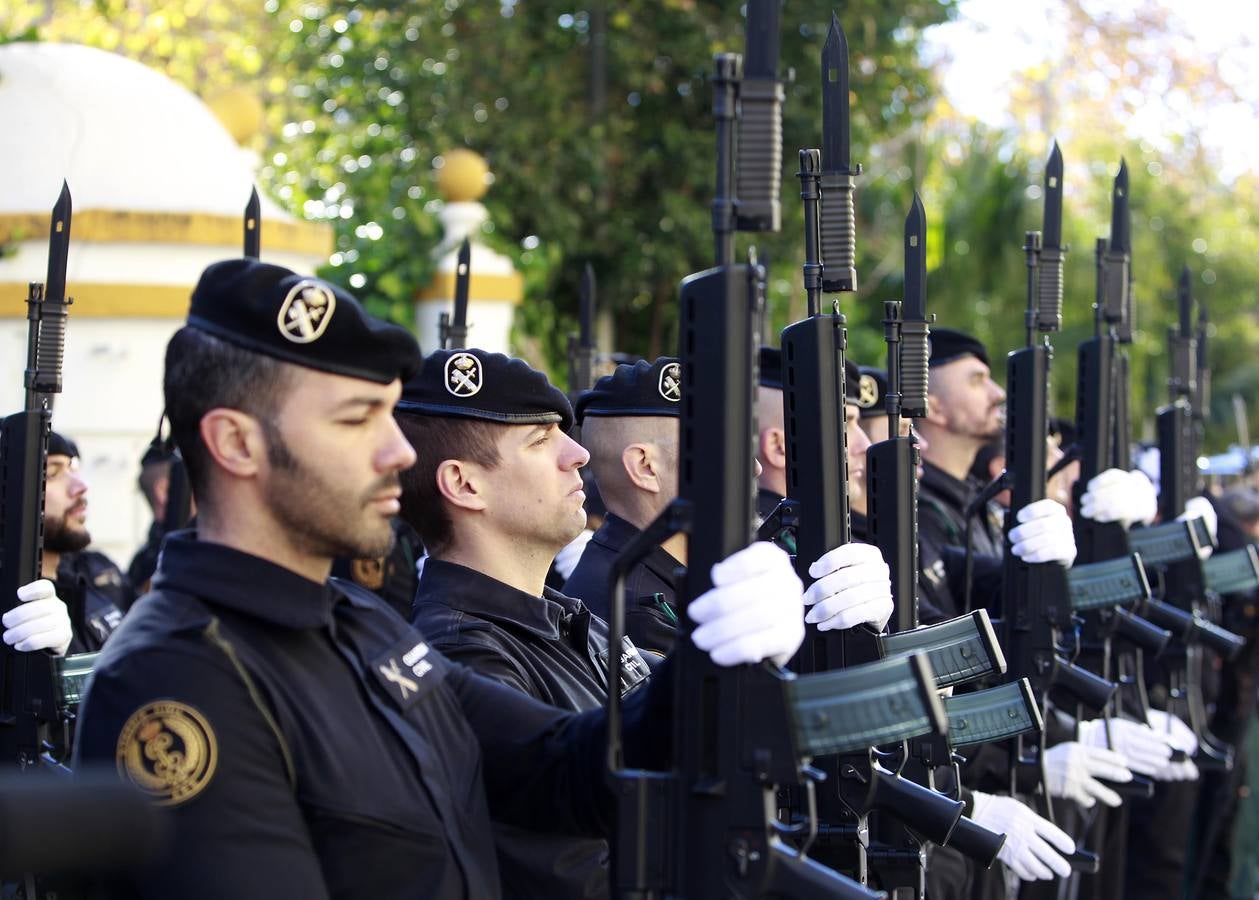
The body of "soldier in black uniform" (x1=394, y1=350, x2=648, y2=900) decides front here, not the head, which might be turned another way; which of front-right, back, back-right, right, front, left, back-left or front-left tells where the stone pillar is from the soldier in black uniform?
left

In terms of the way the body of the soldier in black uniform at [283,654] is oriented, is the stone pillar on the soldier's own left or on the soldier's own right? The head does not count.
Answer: on the soldier's own left

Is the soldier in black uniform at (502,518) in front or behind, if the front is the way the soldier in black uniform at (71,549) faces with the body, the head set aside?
in front

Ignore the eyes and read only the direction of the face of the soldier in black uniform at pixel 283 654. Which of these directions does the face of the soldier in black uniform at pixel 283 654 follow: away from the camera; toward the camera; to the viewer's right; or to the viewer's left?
to the viewer's right

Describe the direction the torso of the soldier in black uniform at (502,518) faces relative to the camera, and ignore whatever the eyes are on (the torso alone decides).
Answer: to the viewer's right

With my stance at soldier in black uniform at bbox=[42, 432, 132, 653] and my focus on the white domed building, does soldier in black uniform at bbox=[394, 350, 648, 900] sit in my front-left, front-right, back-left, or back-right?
back-right

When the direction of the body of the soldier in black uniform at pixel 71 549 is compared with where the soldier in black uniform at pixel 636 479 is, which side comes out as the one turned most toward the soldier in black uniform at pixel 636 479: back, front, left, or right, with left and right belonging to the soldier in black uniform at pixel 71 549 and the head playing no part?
front

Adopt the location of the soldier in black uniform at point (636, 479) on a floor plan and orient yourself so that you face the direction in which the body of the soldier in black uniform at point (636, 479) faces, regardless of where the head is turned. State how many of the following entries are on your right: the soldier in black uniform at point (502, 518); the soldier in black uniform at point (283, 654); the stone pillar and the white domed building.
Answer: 2

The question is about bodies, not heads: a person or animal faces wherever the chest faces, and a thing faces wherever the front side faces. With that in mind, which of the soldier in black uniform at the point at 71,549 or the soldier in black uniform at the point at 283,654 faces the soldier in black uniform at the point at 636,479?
the soldier in black uniform at the point at 71,549

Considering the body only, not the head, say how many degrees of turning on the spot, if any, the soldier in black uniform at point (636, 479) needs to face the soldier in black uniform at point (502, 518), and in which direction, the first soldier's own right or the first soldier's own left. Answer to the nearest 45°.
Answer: approximately 90° to the first soldier's own right

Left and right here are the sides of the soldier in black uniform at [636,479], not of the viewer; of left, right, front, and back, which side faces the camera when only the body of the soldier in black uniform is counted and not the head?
right

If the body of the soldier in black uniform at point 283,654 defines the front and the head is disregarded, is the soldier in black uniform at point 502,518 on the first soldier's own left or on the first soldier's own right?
on the first soldier's own left

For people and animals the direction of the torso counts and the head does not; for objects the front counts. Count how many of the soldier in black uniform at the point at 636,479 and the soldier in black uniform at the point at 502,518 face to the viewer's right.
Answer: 2

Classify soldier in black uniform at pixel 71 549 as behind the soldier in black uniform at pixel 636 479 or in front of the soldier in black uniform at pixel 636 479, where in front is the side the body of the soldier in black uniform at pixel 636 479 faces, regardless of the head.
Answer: behind

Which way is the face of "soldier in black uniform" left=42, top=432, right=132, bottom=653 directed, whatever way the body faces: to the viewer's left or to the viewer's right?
to the viewer's right
